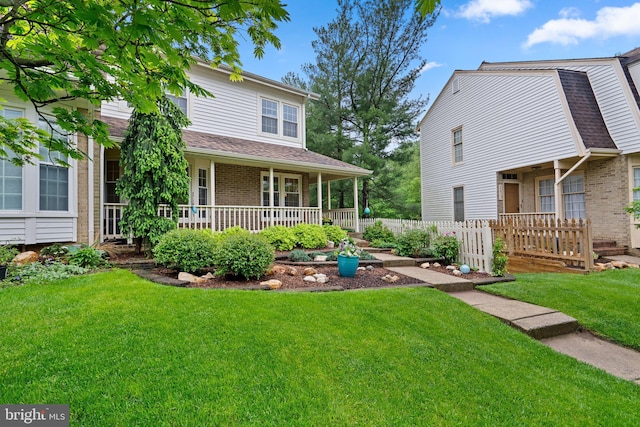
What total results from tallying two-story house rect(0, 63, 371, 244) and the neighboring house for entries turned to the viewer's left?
0

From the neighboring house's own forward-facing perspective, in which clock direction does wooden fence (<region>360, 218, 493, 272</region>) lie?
The wooden fence is roughly at 2 o'clock from the neighboring house.

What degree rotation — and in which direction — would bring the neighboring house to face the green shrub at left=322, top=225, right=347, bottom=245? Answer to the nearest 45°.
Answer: approximately 90° to its right

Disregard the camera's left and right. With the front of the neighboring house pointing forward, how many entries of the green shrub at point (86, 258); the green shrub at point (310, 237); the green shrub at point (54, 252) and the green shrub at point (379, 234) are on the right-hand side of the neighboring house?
4

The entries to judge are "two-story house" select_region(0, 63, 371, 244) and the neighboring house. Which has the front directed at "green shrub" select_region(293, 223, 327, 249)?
the two-story house

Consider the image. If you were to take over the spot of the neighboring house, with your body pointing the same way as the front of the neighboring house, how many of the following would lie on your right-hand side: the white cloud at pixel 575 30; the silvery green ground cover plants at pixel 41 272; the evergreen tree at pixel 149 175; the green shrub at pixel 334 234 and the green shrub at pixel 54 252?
4

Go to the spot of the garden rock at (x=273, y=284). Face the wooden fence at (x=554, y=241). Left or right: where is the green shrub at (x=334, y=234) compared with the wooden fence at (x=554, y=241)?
left

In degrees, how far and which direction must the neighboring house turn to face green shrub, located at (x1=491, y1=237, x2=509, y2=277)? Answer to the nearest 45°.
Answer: approximately 45° to its right

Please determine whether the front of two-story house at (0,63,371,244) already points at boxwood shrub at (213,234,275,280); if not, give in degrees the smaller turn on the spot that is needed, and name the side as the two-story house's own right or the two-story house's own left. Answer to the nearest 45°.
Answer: approximately 45° to the two-story house's own right

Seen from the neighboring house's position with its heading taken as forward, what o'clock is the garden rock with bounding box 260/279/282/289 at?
The garden rock is roughly at 2 o'clock from the neighboring house.

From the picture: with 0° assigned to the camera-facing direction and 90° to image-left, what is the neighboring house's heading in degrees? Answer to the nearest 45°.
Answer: approximately 315°
